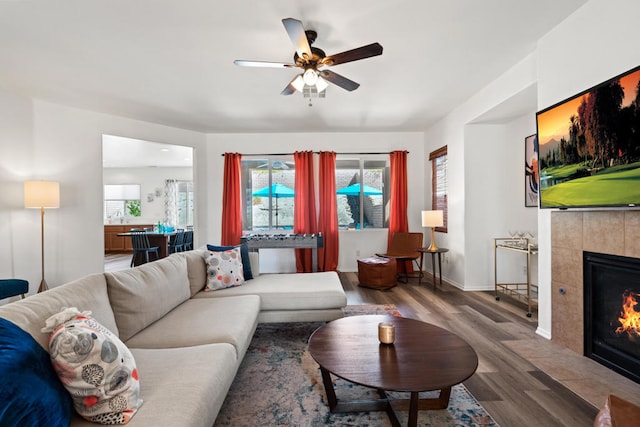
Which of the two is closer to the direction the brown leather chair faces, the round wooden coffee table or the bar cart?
the round wooden coffee table

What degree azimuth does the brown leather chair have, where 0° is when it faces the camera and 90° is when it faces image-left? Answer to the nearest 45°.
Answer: approximately 45°

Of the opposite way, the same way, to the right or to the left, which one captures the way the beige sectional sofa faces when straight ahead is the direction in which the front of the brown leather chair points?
the opposite way

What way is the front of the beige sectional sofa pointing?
to the viewer's right

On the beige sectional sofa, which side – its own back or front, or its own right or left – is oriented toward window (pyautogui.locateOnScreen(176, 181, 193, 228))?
left

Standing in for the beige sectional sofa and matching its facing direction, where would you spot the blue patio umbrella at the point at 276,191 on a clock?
The blue patio umbrella is roughly at 10 o'clock from the beige sectional sofa.

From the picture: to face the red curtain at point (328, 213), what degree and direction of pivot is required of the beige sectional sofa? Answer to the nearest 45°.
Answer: approximately 45° to its left

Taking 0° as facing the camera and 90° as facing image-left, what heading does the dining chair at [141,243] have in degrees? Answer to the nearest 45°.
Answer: approximately 225°

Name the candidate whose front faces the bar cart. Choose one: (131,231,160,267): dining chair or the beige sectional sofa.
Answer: the beige sectional sofa

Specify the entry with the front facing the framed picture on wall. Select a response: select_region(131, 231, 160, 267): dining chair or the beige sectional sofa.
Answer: the beige sectional sofa

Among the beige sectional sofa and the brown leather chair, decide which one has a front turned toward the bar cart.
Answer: the beige sectional sofa

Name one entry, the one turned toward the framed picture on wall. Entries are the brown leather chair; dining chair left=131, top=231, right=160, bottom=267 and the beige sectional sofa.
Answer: the beige sectional sofa

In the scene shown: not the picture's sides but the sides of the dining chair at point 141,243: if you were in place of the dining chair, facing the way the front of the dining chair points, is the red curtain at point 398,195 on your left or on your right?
on your right

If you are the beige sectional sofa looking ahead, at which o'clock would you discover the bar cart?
The bar cart is roughly at 12 o'clock from the beige sectional sofa.

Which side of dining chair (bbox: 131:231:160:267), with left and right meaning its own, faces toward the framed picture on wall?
right

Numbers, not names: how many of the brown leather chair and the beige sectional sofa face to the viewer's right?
1

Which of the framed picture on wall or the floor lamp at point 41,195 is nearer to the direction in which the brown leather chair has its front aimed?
the floor lamp
